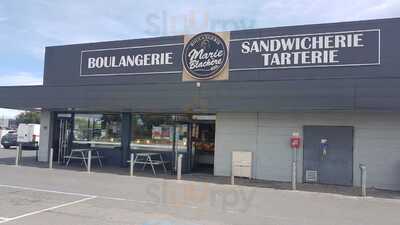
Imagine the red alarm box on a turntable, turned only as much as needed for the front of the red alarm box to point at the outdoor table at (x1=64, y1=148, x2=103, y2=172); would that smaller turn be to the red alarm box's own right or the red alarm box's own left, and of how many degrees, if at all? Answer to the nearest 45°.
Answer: approximately 90° to the red alarm box's own right

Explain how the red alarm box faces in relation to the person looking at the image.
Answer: facing the viewer

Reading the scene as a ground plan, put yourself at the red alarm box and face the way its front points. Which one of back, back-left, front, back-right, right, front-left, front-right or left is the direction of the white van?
back-right

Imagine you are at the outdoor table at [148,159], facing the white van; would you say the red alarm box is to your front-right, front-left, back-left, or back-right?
back-right

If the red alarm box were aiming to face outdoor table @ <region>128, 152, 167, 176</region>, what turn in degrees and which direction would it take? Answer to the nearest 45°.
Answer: approximately 90° to its right
